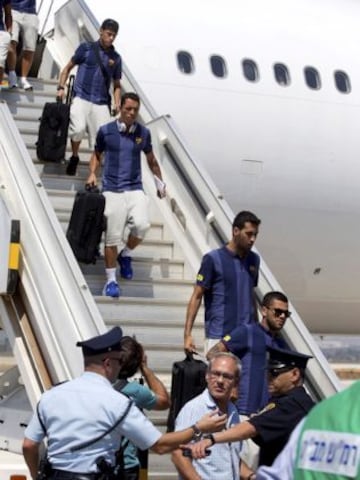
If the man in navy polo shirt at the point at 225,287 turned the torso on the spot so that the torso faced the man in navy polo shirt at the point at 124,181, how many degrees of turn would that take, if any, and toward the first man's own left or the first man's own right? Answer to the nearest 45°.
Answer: approximately 180°

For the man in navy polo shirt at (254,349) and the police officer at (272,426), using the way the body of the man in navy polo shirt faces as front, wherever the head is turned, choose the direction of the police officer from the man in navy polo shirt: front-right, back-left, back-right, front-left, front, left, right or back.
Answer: front-right

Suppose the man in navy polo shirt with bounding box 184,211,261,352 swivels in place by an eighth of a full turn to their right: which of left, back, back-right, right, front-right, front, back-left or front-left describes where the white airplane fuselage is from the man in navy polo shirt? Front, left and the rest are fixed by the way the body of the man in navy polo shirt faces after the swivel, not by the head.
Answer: back

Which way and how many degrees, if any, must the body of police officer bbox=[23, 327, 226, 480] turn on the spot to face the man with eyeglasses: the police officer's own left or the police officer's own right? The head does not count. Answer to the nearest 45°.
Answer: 0° — they already face them

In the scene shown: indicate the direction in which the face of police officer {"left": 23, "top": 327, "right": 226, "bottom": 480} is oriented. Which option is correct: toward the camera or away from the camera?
away from the camera

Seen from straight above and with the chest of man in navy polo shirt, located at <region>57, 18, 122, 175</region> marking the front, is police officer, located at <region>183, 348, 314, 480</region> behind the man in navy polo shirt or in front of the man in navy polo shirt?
in front

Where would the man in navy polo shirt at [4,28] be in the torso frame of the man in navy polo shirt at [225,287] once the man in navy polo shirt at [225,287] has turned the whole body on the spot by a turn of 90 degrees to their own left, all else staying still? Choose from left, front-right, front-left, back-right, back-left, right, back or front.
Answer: left

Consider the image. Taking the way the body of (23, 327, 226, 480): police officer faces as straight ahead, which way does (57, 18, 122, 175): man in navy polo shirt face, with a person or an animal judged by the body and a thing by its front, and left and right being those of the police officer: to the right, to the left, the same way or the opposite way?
to the right

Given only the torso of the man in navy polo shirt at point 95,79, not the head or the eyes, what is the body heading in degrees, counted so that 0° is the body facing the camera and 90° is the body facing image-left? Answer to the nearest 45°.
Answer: approximately 315°

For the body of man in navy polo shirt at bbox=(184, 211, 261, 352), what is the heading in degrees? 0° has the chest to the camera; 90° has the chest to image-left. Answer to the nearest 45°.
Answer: approximately 315°

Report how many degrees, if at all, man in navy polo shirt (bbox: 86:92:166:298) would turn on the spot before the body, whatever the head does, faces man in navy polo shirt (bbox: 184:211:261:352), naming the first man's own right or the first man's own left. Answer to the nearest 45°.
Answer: approximately 45° to the first man's own left
